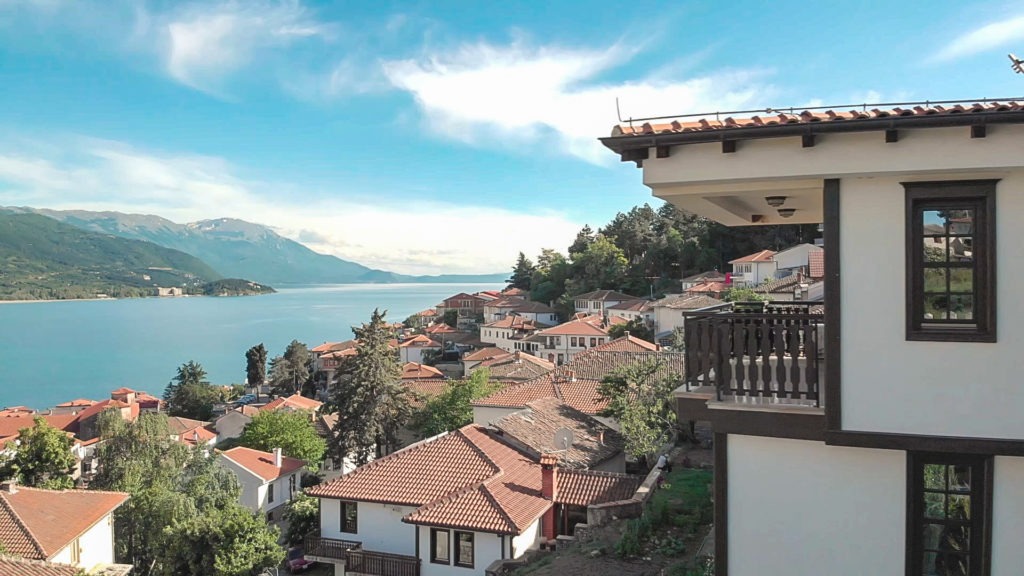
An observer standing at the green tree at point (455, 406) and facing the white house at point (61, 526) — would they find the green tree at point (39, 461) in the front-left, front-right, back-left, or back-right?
front-right

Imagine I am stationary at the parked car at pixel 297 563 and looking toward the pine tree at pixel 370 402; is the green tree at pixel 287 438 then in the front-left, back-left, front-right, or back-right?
front-left

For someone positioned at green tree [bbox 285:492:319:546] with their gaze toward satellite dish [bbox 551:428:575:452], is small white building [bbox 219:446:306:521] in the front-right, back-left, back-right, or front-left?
back-left
